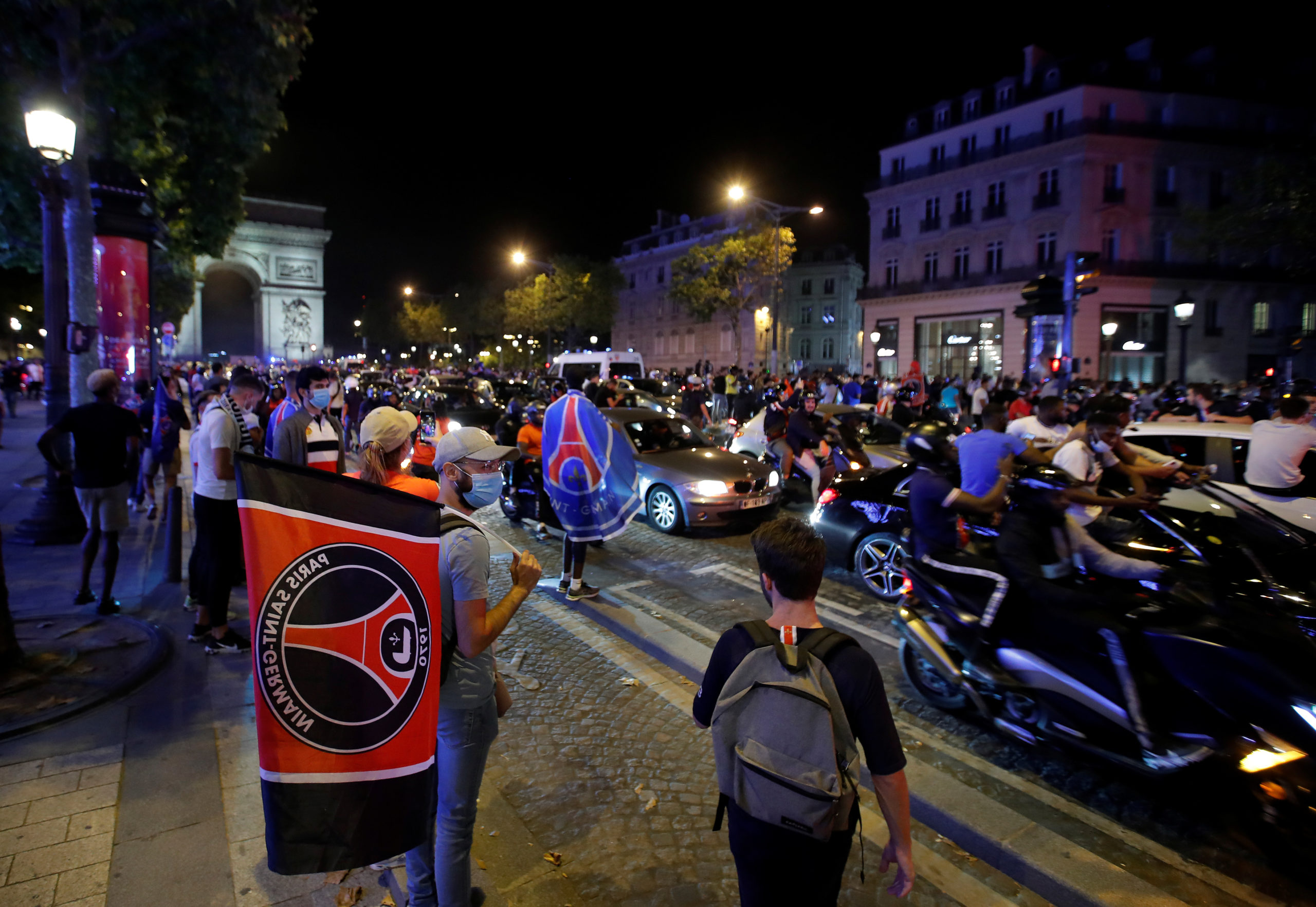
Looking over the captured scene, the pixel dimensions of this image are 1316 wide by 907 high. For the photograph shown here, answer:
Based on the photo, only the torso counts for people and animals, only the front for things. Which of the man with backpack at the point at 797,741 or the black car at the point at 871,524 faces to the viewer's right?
the black car

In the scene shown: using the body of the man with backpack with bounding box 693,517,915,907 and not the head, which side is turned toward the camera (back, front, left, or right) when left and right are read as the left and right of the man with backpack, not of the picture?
back

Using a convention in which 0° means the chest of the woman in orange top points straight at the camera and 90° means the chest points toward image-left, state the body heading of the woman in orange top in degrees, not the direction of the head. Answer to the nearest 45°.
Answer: approximately 225°

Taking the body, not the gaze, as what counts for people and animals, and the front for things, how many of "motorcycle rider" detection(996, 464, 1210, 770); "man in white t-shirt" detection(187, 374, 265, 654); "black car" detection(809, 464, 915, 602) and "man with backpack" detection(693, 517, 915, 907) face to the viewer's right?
3

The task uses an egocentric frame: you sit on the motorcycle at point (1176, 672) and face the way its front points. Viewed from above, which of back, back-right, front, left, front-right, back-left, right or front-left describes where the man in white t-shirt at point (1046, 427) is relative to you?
back-left

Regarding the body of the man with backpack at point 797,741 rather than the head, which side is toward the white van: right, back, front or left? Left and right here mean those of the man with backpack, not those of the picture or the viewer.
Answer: front

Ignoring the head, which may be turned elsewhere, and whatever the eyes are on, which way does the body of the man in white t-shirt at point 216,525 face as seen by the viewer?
to the viewer's right

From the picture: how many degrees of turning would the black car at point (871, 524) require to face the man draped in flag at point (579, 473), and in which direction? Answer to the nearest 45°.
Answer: approximately 180°

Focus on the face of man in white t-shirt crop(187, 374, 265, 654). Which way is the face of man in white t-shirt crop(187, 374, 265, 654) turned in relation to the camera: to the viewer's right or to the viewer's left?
to the viewer's right

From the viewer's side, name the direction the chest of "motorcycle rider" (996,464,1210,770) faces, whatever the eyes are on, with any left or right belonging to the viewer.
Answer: facing to the right of the viewer

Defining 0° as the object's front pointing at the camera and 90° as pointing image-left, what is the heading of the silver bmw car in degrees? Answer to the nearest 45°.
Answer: approximately 315°

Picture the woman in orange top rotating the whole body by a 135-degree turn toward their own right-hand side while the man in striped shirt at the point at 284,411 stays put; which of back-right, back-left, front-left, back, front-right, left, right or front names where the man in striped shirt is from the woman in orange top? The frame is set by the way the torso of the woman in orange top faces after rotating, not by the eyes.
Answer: back

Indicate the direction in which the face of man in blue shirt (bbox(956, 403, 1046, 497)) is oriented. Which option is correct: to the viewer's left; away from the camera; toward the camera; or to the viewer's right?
away from the camera

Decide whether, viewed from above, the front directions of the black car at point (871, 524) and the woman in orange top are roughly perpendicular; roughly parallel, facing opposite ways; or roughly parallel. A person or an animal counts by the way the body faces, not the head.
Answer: roughly perpendicular
